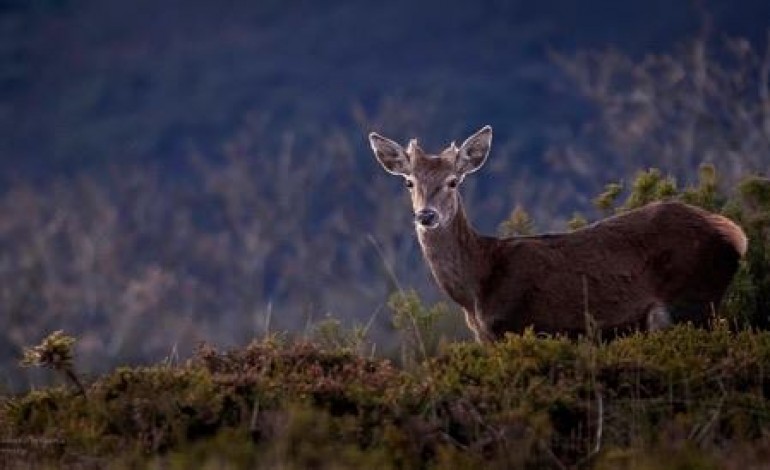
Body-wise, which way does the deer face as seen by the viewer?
to the viewer's left
